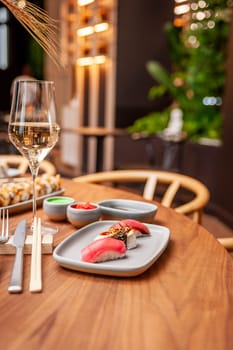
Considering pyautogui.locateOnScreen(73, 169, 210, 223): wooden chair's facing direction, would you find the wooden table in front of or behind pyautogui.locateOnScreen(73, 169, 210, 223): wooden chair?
in front

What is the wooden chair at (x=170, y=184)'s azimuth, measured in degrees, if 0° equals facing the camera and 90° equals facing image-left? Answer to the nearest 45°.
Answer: approximately 45°

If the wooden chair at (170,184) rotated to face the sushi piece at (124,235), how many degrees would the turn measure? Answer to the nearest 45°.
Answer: approximately 45° to its left

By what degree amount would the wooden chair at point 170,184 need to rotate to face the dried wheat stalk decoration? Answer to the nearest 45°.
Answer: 0° — it already faces it

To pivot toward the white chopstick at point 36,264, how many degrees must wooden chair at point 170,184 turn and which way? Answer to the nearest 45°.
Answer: approximately 45° to its left

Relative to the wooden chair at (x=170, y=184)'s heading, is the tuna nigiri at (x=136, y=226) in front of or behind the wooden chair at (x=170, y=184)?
in front

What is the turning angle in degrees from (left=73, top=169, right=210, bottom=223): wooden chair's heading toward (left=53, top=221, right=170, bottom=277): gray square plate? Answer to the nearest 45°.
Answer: approximately 45° to its left
